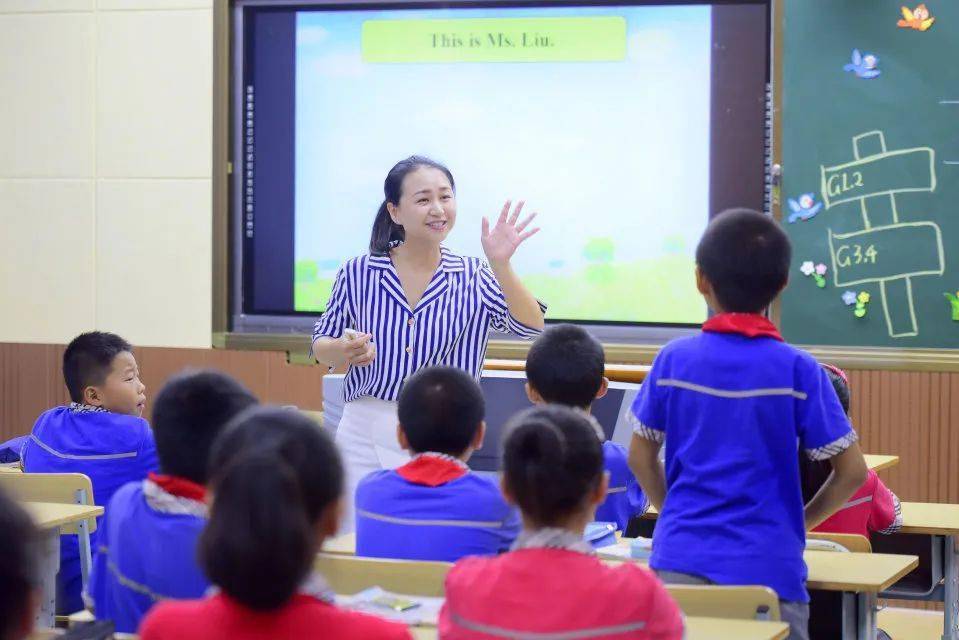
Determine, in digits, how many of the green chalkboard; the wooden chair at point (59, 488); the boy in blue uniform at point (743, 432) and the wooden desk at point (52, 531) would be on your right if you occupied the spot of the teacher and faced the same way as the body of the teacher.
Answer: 2

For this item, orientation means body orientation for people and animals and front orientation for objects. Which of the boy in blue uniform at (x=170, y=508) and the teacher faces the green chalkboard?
the boy in blue uniform

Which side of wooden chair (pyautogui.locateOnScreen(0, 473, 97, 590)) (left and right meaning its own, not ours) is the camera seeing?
back

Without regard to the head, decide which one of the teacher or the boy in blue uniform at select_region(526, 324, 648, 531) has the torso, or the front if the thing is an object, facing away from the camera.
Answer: the boy in blue uniform

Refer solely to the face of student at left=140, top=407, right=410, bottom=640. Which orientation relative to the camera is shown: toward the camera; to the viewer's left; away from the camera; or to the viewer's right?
away from the camera

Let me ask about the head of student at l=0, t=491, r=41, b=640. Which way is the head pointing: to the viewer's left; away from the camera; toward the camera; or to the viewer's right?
away from the camera

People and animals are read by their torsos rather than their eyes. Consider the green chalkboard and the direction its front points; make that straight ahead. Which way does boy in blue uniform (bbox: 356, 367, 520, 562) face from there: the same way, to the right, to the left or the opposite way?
the opposite way

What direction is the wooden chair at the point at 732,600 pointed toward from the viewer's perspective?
away from the camera

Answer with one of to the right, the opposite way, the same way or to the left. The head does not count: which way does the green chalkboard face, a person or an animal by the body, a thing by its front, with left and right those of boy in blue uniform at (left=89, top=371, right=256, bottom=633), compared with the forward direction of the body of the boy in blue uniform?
the opposite way

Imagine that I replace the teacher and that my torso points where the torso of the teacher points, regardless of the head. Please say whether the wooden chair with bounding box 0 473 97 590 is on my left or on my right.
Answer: on my right

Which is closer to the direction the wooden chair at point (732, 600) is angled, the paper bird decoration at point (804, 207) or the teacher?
the paper bird decoration

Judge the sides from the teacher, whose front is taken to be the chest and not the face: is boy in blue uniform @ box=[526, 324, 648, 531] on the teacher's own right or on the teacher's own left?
on the teacher's own left

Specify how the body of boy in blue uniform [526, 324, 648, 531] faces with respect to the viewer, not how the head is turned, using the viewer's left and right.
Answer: facing away from the viewer

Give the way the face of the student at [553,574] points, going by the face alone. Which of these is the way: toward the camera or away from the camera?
away from the camera

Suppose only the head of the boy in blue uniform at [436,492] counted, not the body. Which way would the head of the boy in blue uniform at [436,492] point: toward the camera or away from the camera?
away from the camera
